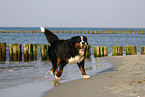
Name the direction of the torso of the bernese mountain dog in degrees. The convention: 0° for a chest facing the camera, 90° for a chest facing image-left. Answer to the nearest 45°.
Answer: approximately 315°

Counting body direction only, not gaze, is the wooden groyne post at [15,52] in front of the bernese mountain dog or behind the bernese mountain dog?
behind

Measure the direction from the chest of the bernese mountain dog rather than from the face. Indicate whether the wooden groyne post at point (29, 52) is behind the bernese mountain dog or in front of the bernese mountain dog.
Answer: behind

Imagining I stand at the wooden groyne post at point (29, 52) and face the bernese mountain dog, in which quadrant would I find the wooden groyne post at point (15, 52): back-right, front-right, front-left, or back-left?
back-right
